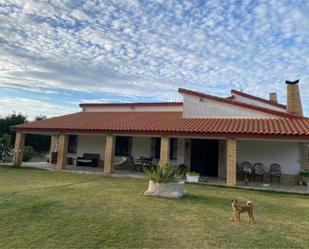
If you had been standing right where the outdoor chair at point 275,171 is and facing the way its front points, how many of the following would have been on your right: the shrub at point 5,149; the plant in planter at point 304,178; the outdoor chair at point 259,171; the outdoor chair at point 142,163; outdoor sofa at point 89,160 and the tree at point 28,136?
5

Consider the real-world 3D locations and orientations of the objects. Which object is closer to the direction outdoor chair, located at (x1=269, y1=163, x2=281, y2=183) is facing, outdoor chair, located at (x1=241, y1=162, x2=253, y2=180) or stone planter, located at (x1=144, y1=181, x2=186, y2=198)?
the stone planter

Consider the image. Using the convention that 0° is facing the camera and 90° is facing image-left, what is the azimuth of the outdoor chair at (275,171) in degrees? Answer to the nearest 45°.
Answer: approximately 0°

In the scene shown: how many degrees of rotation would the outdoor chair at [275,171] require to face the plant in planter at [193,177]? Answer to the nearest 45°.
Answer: approximately 45° to its right

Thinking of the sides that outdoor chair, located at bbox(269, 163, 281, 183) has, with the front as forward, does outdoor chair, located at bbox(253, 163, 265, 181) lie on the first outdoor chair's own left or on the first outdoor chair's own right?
on the first outdoor chair's own right

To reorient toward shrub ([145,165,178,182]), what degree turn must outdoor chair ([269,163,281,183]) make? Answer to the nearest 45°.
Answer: approximately 45° to its right

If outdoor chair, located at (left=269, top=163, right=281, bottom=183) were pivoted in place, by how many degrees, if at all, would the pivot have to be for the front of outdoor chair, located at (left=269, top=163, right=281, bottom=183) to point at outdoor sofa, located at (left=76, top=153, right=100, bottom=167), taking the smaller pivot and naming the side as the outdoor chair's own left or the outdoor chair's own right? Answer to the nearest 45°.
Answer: approximately 90° to the outdoor chair's own right

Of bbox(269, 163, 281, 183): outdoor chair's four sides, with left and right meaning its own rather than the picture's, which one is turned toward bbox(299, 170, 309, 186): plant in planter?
left

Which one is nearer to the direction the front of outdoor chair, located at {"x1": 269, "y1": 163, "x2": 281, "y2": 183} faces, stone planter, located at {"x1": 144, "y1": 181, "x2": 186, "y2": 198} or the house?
the stone planter
